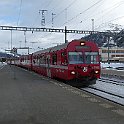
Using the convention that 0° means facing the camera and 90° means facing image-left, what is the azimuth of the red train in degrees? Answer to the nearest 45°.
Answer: approximately 315°
